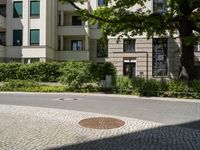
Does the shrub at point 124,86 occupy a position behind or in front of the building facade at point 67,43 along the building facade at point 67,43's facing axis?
in front

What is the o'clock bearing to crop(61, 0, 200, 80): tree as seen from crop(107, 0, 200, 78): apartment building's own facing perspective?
The tree is roughly at 12 o'clock from the apartment building.

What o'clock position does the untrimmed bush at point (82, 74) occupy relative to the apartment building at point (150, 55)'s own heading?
The untrimmed bush is roughly at 1 o'clock from the apartment building.

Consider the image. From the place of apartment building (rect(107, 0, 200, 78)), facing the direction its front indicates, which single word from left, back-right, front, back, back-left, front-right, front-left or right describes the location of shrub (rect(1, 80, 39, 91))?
front-right

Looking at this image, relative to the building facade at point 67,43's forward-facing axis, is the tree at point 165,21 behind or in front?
in front

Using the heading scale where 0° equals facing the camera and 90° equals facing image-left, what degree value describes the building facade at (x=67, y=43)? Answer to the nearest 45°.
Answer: approximately 0°

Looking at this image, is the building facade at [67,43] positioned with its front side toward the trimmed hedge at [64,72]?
yes
